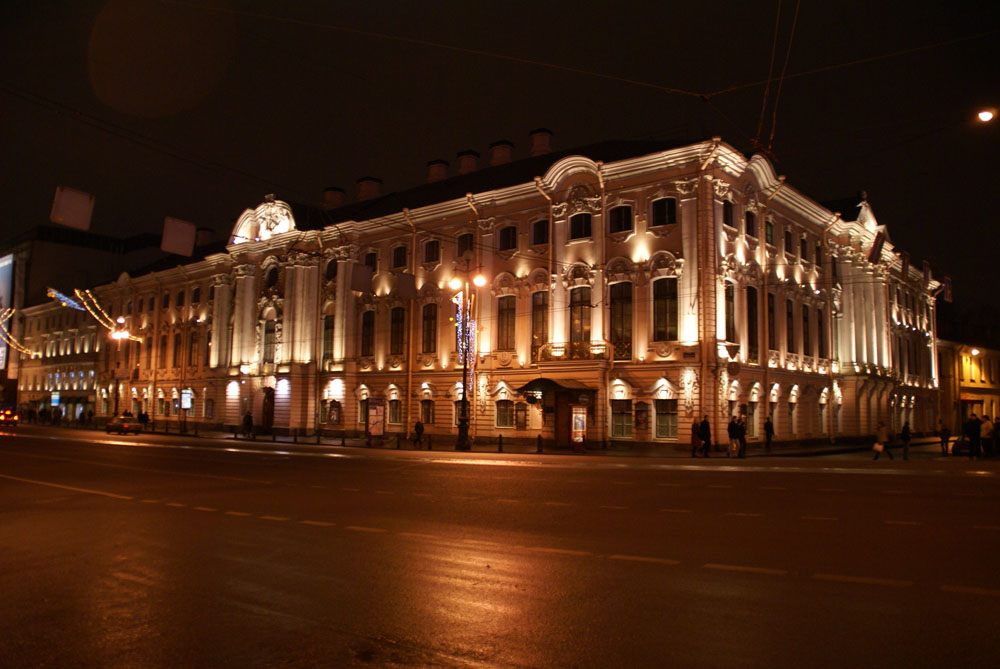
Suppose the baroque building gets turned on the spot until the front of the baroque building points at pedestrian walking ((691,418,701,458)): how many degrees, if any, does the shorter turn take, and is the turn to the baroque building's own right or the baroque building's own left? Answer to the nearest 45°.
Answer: approximately 45° to the baroque building's own left

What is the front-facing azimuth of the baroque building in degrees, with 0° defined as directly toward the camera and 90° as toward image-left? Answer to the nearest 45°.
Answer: approximately 45°

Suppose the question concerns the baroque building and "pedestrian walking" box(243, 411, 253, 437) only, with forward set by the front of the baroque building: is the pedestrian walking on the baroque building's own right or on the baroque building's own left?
on the baroque building's own right

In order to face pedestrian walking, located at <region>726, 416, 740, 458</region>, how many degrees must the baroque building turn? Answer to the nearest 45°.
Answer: approximately 90° to its left

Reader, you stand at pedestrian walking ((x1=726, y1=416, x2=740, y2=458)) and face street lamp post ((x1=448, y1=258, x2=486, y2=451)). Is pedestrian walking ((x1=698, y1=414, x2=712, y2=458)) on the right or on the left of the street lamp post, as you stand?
left

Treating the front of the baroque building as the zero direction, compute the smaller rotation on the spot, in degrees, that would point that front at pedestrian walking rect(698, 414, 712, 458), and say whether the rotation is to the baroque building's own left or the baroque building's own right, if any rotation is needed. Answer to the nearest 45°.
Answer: approximately 45° to the baroque building's own left
